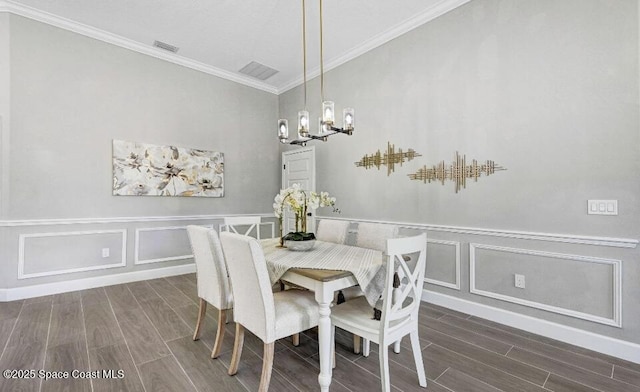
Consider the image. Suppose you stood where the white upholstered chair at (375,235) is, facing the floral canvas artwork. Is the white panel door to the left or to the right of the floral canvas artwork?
right

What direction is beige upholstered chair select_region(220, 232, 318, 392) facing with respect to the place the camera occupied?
facing away from the viewer and to the right of the viewer

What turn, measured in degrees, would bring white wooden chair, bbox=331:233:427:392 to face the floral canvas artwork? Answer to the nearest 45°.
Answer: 0° — it already faces it

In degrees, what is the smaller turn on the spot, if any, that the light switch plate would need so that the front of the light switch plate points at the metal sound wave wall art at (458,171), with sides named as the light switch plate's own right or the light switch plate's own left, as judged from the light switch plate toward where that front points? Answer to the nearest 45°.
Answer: approximately 90° to the light switch plate's own right

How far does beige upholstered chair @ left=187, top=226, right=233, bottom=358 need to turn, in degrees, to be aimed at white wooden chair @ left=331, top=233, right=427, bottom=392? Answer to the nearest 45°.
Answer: approximately 90° to its right

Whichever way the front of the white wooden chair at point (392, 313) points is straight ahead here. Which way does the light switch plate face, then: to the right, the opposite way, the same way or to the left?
to the left

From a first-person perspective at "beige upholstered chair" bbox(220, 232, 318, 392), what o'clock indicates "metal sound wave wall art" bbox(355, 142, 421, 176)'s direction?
The metal sound wave wall art is roughly at 12 o'clock from the beige upholstered chair.

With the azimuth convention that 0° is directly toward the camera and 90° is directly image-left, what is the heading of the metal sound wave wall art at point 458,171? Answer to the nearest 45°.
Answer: approximately 45°

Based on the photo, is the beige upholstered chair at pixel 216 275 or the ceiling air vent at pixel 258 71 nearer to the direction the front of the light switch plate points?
the beige upholstered chair
